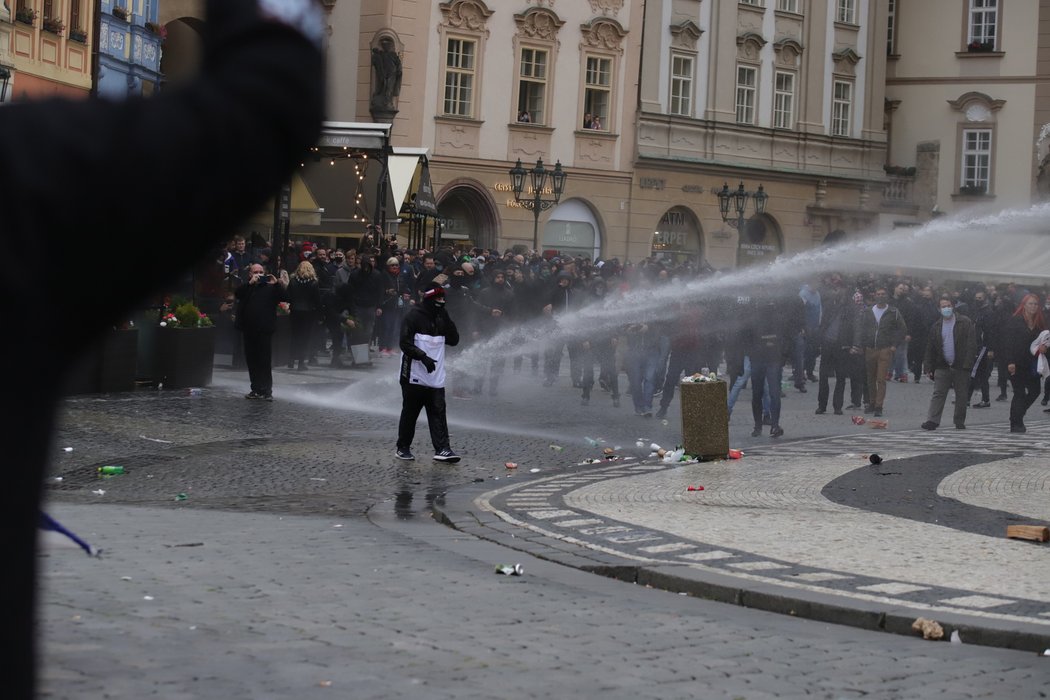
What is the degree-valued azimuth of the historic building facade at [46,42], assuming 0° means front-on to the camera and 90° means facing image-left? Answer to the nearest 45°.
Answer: approximately 315°

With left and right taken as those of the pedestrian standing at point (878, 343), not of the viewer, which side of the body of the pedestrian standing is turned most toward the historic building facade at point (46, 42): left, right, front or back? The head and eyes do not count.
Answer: right
